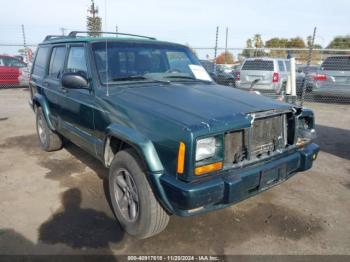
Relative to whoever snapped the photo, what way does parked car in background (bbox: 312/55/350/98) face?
facing away from the viewer and to the right of the viewer

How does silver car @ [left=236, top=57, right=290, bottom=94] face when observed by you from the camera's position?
facing away from the viewer and to the right of the viewer

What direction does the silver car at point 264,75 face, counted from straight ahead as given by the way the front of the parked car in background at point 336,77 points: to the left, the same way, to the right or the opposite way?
the same way

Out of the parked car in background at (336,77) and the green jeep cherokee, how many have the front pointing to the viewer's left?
0

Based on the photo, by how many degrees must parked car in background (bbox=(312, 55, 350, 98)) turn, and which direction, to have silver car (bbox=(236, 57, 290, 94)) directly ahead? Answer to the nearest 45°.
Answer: approximately 135° to its left

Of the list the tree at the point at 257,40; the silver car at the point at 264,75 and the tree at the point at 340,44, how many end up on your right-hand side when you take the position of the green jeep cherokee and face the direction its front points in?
0

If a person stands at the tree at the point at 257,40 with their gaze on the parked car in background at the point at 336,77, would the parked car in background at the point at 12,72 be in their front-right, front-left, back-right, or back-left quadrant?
front-right

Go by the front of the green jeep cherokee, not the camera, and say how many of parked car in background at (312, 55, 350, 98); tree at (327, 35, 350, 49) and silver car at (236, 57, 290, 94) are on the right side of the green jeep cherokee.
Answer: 0

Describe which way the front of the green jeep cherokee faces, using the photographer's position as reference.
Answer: facing the viewer and to the right of the viewer

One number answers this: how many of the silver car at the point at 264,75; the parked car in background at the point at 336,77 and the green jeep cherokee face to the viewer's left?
0

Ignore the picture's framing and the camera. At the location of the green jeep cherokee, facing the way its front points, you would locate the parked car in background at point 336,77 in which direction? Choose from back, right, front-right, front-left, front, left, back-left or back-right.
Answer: left

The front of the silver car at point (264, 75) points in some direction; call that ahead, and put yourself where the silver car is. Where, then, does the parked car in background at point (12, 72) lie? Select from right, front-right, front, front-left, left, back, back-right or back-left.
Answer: back-left

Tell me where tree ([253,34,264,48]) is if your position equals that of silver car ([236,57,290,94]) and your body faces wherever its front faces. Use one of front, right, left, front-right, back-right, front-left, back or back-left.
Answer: front-left

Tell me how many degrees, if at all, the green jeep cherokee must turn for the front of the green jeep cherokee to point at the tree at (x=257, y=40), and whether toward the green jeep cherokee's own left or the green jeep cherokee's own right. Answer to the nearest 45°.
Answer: approximately 135° to the green jeep cherokee's own left

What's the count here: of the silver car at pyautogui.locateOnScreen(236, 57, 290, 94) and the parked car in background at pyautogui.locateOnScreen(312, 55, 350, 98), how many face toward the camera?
0

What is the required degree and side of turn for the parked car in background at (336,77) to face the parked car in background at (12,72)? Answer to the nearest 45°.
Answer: approximately 135° to its left
